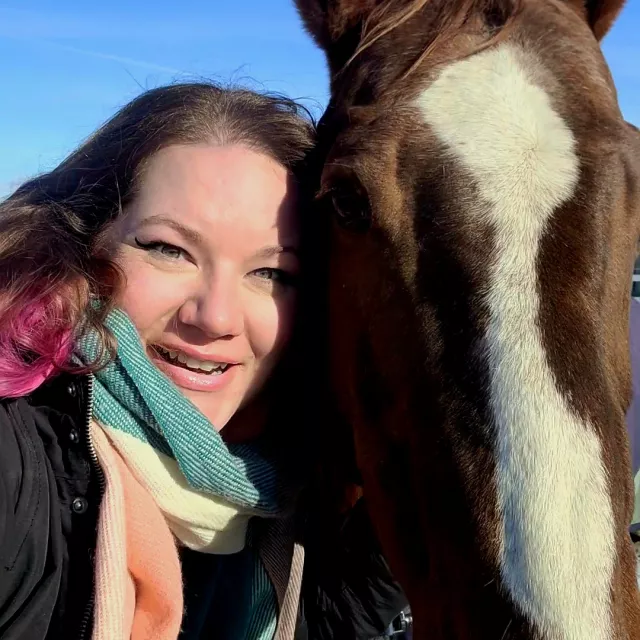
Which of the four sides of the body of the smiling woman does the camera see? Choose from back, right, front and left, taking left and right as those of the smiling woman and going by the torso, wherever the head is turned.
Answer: front
